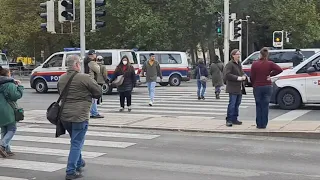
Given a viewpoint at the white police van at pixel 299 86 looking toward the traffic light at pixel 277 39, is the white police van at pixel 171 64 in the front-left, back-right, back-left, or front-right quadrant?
front-left

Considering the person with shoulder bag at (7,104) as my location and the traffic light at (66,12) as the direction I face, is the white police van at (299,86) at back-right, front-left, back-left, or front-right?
front-right

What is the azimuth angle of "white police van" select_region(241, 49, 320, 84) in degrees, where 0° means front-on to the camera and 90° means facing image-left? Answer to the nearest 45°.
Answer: approximately 90°

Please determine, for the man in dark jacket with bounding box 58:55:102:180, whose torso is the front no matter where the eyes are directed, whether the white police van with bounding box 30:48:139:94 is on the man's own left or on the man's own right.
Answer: on the man's own left

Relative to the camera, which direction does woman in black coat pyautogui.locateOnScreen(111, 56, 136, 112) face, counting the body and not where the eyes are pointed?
toward the camera

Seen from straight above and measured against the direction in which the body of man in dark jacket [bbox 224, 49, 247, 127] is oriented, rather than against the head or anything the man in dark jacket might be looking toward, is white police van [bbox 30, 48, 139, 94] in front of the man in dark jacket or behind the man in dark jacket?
behind

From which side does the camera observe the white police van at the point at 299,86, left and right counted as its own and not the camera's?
left

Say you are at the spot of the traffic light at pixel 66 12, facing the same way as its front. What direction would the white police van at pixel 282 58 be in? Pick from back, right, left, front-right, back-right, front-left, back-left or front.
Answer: left

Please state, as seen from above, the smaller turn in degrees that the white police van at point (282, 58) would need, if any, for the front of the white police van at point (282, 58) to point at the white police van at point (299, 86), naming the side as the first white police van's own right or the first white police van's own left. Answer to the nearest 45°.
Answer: approximately 90° to the first white police van's own left

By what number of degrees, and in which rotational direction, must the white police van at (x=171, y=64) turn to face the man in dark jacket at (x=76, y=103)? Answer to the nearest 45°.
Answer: approximately 90° to its left

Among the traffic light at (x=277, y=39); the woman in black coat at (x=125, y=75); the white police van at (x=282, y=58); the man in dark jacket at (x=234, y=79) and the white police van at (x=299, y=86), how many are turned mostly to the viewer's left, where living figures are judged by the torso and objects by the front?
2

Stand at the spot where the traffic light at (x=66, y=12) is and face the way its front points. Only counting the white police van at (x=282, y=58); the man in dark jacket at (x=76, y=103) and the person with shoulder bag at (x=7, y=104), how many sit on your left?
1
